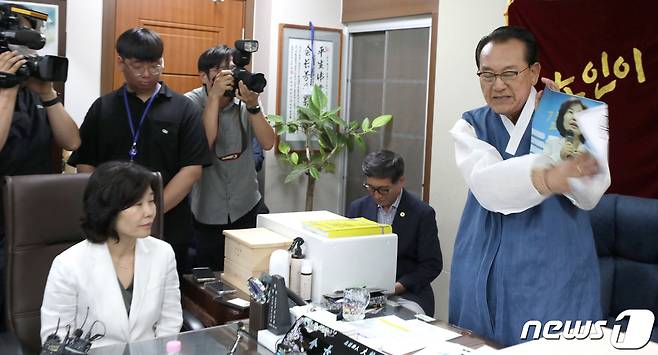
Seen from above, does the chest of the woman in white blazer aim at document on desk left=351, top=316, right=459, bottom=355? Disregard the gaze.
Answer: yes

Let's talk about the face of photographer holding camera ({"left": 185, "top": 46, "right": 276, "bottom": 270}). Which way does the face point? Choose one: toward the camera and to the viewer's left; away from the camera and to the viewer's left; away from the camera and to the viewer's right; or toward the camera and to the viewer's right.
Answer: toward the camera and to the viewer's right

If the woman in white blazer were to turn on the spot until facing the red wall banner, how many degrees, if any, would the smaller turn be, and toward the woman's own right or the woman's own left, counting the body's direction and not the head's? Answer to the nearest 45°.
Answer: approximately 45° to the woman's own left

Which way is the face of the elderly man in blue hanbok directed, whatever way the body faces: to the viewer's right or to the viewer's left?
to the viewer's left

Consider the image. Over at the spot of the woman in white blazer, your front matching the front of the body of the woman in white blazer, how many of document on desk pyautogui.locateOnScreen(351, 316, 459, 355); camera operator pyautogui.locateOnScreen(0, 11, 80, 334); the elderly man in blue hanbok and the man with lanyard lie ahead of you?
2

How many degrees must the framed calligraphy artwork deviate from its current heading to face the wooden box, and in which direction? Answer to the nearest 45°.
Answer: approximately 45° to its right

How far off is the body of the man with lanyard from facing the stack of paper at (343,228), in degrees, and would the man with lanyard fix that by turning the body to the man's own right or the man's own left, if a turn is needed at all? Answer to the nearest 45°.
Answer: approximately 45° to the man's own left

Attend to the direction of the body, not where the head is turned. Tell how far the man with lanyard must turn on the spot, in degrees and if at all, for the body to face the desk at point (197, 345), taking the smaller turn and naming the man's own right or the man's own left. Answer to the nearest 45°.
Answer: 0° — they already face it
